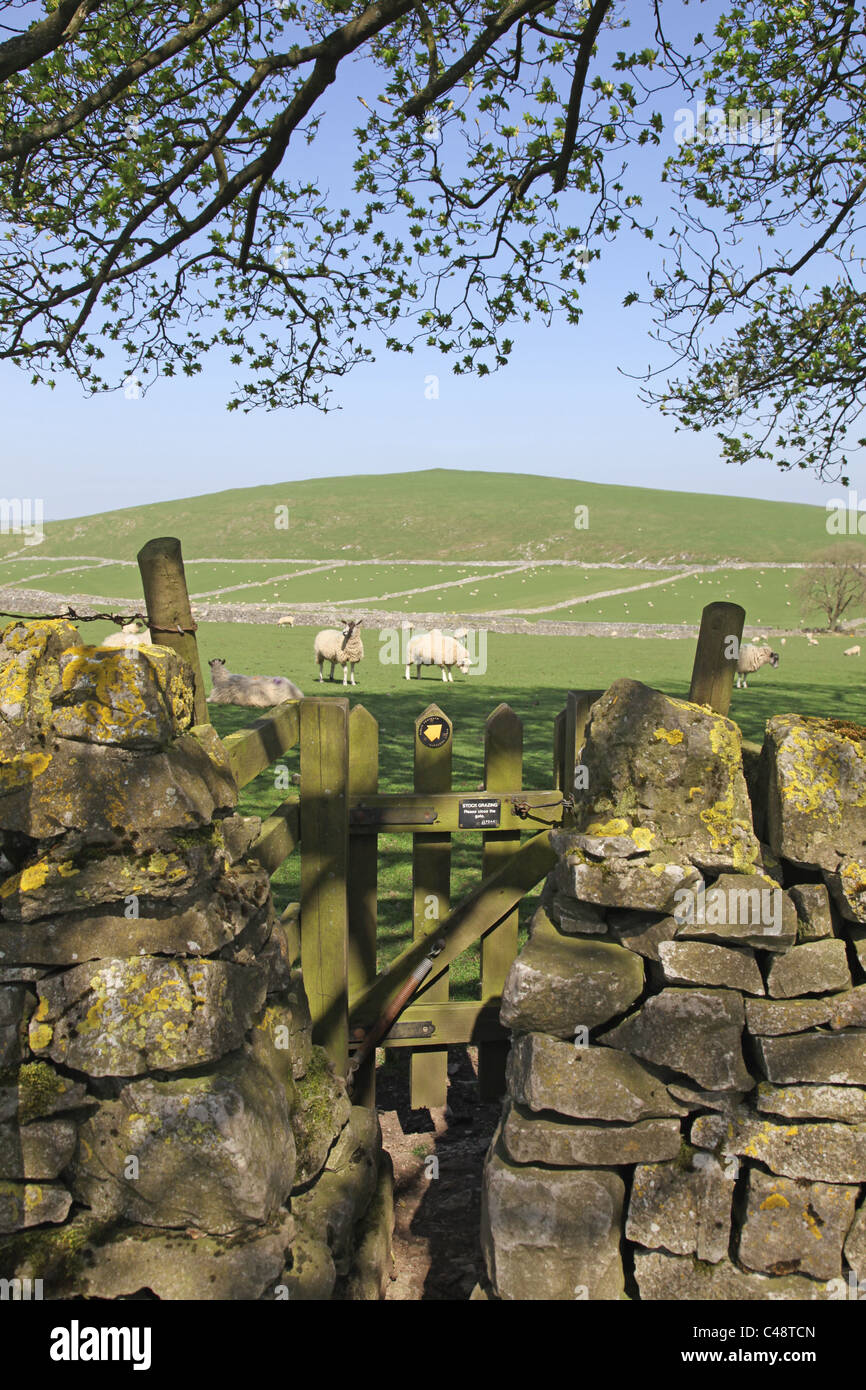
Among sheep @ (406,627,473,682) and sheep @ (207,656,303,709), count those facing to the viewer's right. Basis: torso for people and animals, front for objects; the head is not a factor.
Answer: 1

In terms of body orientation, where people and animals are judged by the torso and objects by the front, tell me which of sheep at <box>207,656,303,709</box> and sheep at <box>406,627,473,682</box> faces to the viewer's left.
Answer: sheep at <box>207,656,303,709</box>

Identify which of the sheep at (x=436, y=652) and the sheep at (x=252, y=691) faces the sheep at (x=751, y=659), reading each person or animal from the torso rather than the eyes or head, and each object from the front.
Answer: the sheep at (x=436, y=652)

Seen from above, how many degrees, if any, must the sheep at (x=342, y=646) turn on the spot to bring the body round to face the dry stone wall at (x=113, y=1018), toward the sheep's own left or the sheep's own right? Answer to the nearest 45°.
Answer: approximately 45° to the sheep's own right

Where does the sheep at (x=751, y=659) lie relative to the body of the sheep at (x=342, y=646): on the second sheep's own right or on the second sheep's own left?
on the second sheep's own left

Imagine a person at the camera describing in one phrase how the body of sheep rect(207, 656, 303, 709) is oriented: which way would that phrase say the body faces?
to the viewer's left

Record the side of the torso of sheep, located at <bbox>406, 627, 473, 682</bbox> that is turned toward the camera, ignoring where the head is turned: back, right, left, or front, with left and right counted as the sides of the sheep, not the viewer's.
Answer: right

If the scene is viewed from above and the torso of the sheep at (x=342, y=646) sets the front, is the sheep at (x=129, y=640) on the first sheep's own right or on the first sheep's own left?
on the first sheep's own right

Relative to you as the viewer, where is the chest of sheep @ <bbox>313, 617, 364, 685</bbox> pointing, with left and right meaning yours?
facing the viewer and to the right of the viewer

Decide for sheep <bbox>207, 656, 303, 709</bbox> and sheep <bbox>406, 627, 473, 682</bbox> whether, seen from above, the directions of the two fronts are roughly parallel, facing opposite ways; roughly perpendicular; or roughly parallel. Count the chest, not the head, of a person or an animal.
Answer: roughly parallel, facing opposite ways

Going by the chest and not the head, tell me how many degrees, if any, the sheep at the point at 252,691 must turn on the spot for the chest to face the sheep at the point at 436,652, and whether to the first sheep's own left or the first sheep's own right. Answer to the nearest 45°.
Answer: approximately 135° to the first sheep's own right

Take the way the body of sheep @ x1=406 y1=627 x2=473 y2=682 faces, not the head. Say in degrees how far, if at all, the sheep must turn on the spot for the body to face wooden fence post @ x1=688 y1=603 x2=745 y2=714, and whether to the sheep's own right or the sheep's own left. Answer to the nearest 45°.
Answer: approximately 90° to the sheep's own right

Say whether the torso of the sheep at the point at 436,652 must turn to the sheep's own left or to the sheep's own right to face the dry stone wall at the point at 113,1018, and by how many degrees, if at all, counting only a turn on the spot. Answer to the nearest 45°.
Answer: approximately 90° to the sheep's own right
